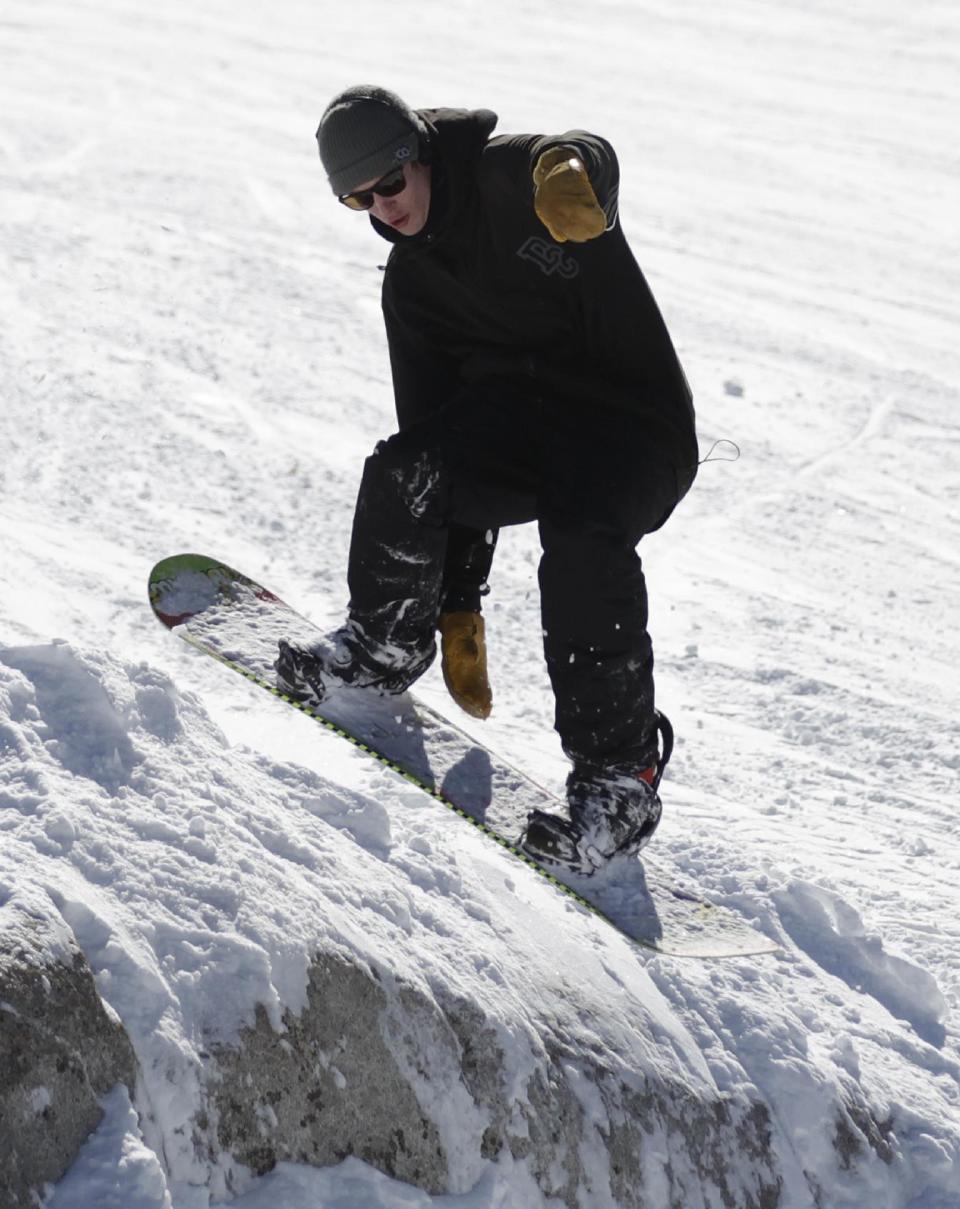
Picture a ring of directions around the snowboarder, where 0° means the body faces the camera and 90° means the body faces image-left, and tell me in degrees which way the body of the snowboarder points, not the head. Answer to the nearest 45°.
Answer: approximately 45°
